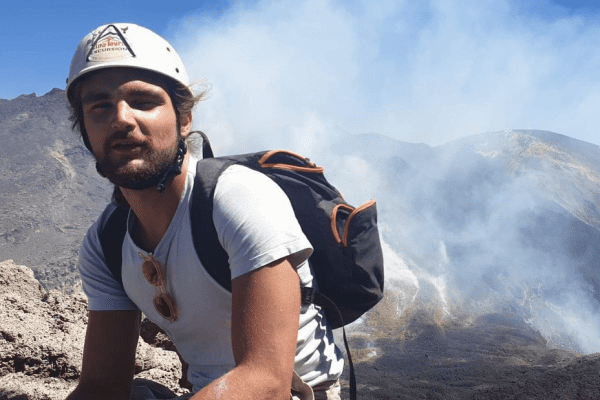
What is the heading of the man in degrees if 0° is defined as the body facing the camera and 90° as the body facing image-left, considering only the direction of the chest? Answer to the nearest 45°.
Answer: approximately 45°
